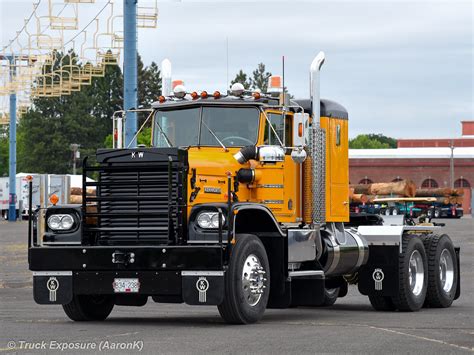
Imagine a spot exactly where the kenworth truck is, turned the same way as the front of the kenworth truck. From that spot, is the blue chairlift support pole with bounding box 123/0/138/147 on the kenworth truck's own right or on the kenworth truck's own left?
on the kenworth truck's own right

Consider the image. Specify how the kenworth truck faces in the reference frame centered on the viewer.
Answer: facing the viewer and to the left of the viewer
